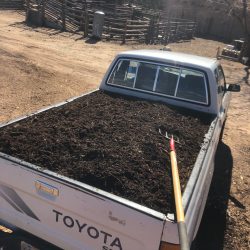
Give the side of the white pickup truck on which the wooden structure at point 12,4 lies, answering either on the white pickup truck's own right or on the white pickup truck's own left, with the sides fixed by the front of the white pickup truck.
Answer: on the white pickup truck's own left

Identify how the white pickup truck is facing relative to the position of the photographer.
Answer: facing away from the viewer and to the right of the viewer

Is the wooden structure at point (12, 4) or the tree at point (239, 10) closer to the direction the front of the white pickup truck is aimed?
the tree

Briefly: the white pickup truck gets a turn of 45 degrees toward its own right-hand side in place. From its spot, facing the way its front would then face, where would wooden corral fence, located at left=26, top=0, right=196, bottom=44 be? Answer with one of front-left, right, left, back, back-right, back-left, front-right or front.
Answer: left

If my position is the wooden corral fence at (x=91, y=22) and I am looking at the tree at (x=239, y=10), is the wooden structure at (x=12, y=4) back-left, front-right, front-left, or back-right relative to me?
back-left

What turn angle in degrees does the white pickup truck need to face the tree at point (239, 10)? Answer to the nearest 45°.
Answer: approximately 45° to its left
